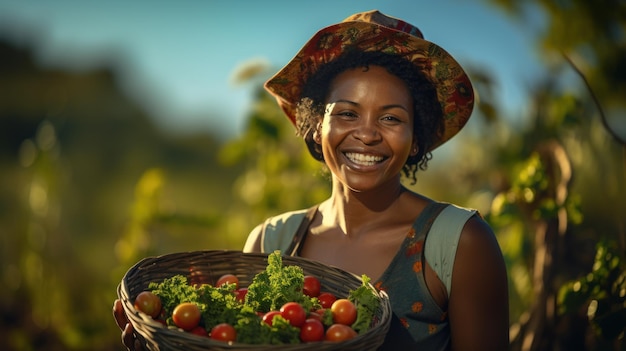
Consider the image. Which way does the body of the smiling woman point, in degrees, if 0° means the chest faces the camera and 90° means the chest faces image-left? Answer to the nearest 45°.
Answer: approximately 45°
